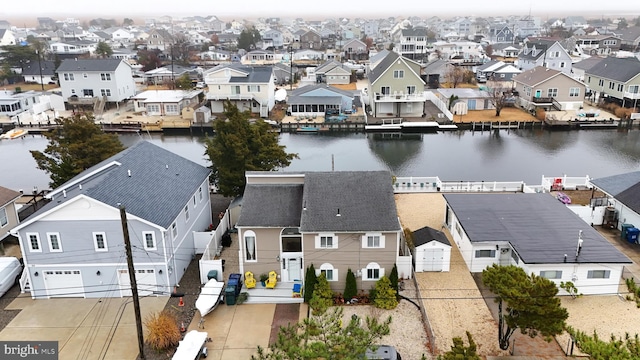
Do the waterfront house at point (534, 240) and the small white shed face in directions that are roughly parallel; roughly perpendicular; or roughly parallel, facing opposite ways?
roughly parallel

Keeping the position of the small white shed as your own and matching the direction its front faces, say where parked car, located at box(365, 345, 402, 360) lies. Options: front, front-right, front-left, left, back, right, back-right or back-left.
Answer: front

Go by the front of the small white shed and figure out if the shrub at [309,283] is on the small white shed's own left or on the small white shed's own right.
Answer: on the small white shed's own right

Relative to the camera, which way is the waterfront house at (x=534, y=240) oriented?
toward the camera

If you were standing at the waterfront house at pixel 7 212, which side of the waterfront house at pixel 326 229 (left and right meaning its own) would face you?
right

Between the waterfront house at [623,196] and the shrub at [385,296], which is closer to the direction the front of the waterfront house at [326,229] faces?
the shrub

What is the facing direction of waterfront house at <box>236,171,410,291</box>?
toward the camera

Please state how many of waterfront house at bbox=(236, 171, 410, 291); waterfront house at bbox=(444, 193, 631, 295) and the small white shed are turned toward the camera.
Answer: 3

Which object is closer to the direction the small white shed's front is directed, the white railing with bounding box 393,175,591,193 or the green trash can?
the green trash can

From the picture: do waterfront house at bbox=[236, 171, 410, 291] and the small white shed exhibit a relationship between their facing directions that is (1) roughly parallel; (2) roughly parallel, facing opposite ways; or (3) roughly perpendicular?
roughly parallel

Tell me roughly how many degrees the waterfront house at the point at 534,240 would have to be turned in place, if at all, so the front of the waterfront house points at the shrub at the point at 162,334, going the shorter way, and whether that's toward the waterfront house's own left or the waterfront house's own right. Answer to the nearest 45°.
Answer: approximately 45° to the waterfront house's own right

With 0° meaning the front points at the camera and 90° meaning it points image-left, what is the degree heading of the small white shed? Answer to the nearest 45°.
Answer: approximately 0°

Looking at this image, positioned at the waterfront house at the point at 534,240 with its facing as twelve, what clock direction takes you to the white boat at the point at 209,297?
The white boat is roughly at 2 o'clock from the waterfront house.

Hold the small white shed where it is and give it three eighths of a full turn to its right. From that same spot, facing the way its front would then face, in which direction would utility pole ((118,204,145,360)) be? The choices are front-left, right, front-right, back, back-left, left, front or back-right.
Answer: left

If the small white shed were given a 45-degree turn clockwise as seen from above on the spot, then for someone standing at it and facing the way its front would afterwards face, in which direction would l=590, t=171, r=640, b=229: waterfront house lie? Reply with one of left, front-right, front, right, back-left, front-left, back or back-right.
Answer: back

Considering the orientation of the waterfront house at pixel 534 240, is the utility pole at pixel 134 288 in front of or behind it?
in front
